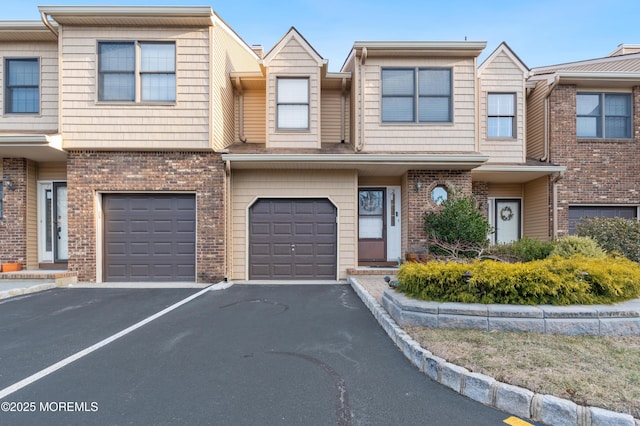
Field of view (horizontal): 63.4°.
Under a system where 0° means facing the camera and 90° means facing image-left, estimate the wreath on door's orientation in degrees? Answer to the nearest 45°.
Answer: approximately 0°

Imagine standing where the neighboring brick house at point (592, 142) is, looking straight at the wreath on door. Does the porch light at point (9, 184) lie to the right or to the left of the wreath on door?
left

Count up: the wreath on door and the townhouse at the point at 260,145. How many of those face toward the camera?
2

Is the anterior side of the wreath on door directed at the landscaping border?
yes

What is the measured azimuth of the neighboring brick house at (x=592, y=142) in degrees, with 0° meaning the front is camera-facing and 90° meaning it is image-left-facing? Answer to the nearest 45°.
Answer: approximately 0°
